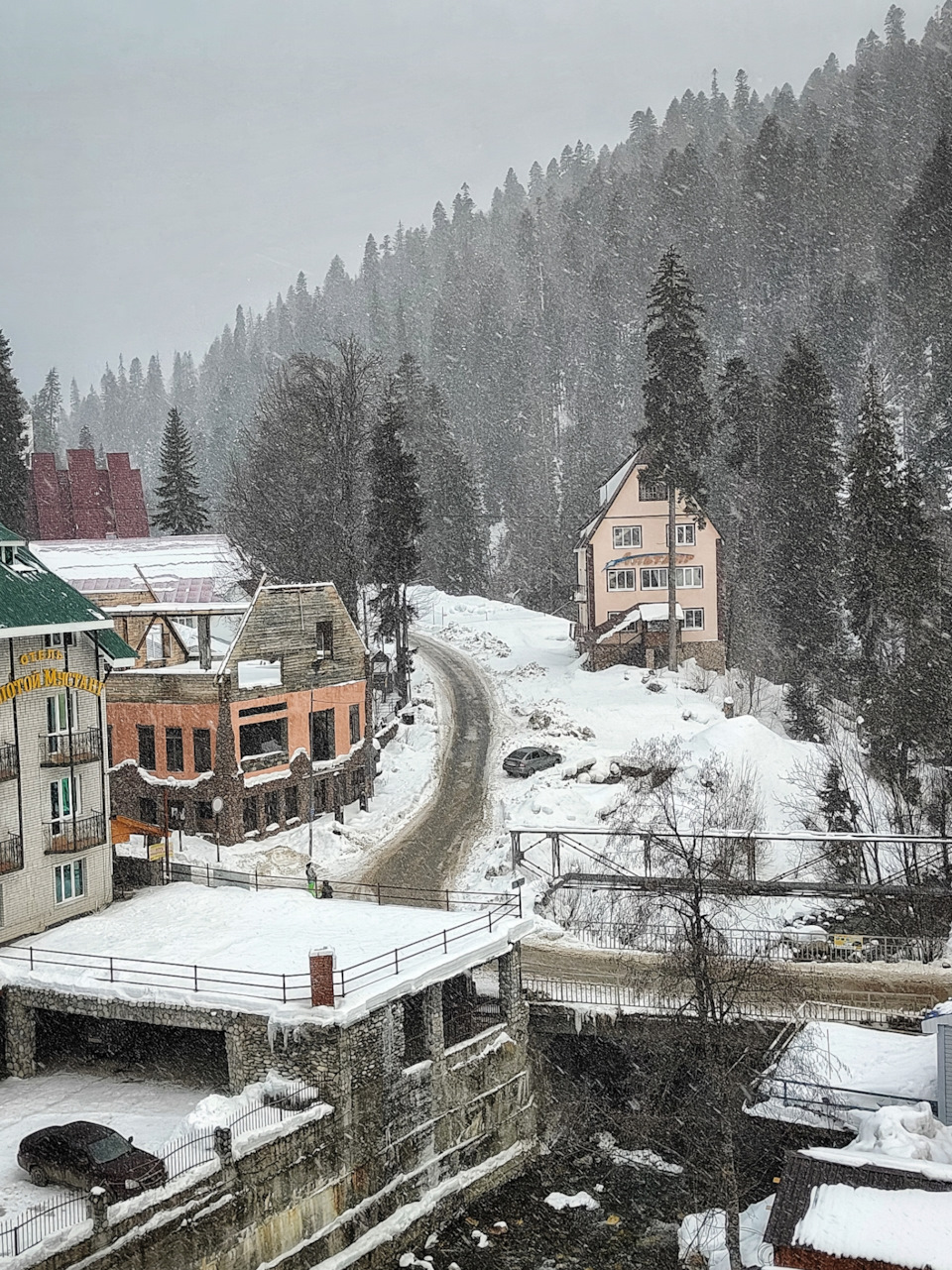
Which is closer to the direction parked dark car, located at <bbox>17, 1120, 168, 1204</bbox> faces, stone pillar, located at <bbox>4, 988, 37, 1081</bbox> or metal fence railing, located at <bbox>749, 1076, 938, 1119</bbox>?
the metal fence railing

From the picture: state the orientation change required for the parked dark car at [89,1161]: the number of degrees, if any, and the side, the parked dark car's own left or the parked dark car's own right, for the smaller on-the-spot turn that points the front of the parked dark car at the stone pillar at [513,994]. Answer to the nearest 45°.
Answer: approximately 90° to the parked dark car's own left

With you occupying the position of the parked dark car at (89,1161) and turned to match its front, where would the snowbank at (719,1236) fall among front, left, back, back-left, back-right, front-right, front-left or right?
front-left

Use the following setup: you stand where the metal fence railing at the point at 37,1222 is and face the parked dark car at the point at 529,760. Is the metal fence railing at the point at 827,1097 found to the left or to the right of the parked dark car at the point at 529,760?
right

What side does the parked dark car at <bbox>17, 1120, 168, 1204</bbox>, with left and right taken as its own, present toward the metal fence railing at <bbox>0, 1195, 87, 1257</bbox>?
right

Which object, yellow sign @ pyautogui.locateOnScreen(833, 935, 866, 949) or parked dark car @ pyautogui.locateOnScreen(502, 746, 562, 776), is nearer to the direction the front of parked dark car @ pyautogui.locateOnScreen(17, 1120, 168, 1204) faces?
the yellow sign

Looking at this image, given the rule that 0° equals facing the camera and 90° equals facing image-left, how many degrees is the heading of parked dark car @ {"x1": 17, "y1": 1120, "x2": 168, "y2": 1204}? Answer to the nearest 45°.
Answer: approximately 315°
